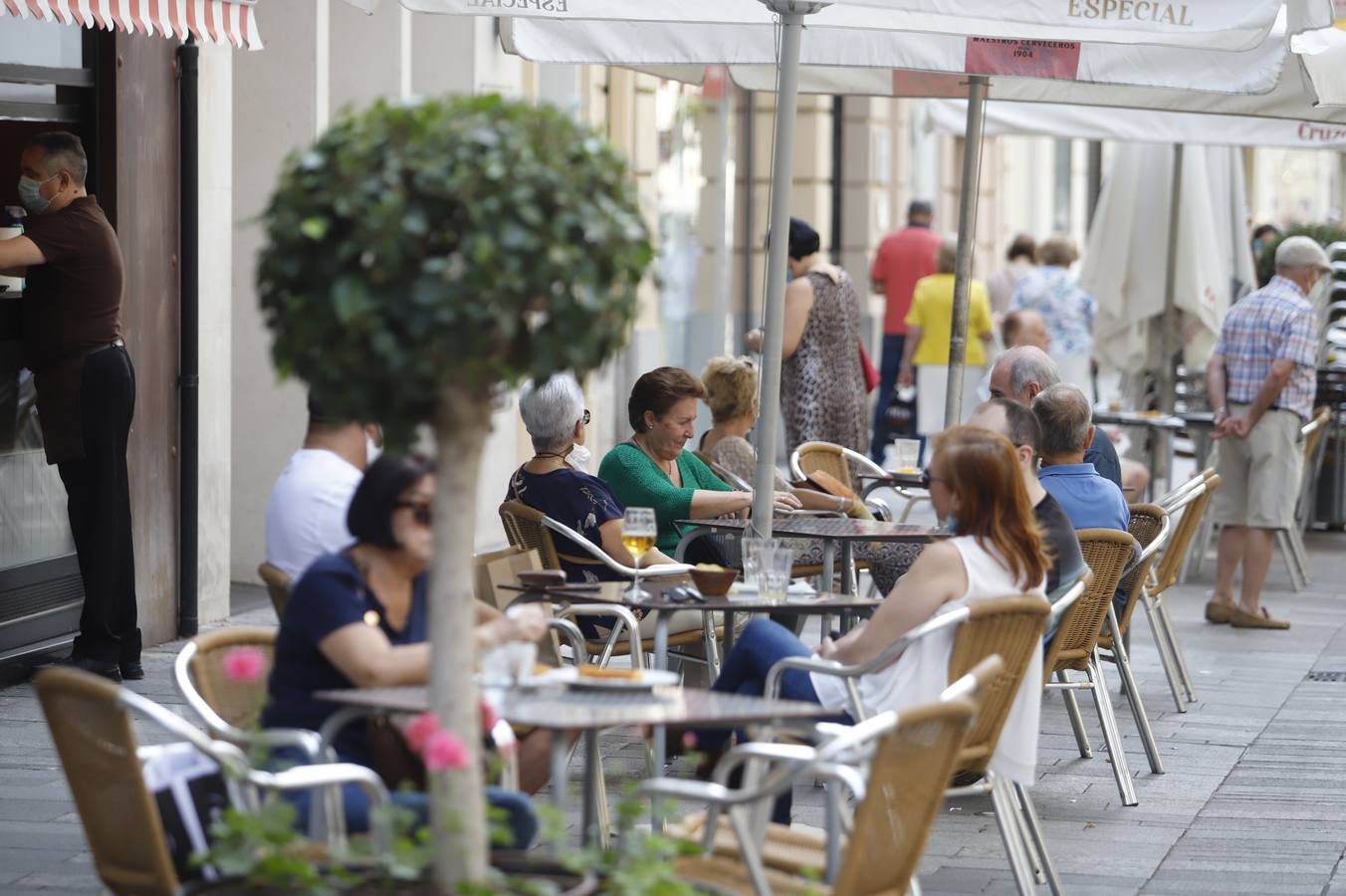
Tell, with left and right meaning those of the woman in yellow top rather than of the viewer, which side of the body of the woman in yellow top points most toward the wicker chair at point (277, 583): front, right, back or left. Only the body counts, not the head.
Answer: back

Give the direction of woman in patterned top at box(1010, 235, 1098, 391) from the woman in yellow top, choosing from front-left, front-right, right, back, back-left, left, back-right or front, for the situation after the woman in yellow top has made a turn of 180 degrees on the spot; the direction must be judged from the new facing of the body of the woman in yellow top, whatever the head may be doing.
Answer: left

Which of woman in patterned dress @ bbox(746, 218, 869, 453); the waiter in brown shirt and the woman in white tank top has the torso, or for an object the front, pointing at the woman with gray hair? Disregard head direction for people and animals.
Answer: the woman in white tank top

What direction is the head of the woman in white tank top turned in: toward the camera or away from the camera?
away from the camera

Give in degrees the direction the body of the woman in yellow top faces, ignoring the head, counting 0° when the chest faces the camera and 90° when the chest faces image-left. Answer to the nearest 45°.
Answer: approximately 180°

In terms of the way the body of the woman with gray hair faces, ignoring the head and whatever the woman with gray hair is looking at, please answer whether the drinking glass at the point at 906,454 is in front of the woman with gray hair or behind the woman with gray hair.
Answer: in front

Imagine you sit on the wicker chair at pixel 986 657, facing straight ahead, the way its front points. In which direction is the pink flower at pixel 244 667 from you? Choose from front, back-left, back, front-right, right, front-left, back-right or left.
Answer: front-left

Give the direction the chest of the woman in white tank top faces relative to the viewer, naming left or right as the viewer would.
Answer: facing away from the viewer and to the left of the viewer

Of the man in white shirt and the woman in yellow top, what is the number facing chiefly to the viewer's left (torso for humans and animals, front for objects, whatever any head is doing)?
0

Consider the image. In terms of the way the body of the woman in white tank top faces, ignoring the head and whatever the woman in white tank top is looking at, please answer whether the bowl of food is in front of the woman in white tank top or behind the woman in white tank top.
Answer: in front

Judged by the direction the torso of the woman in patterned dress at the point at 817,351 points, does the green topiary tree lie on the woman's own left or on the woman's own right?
on the woman's own left

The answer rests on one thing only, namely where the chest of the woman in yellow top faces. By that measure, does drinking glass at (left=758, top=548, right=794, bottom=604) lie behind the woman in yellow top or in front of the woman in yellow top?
behind

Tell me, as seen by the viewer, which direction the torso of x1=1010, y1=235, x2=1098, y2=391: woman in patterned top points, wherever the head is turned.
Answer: away from the camera
